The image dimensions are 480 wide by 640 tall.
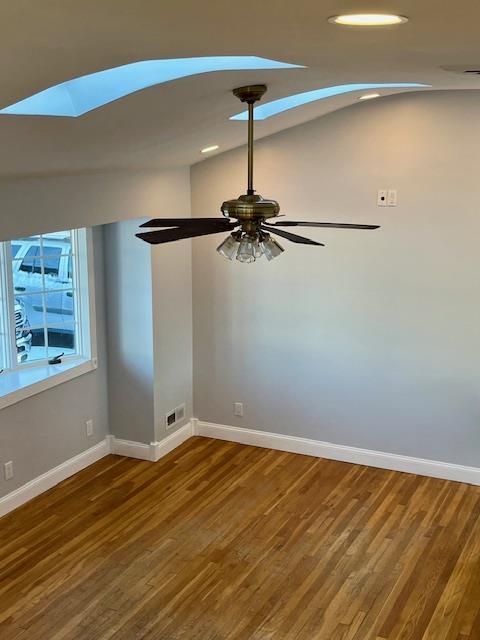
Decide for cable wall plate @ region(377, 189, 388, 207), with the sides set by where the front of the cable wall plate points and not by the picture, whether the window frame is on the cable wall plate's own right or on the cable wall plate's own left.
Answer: on the cable wall plate's own right

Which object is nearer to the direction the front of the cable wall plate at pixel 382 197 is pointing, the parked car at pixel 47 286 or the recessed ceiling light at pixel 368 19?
the recessed ceiling light

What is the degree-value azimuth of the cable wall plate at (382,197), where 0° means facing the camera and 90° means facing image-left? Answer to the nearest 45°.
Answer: approximately 0°

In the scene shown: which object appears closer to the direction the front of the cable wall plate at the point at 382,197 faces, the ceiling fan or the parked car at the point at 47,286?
the ceiling fan

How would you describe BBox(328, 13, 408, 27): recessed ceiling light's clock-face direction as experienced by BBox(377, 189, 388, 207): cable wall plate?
The recessed ceiling light is roughly at 12 o'clock from the cable wall plate.

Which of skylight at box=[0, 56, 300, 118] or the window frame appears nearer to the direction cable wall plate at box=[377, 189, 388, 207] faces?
the skylight

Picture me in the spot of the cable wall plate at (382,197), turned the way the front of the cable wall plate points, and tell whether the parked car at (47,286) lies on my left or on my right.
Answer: on my right

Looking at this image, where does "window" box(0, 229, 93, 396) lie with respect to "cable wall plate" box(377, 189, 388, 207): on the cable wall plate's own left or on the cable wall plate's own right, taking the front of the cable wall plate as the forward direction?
on the cable wall plate's own right

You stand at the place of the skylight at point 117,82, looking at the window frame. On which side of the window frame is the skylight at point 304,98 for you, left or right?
right

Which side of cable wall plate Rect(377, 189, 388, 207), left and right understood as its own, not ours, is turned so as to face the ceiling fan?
front
